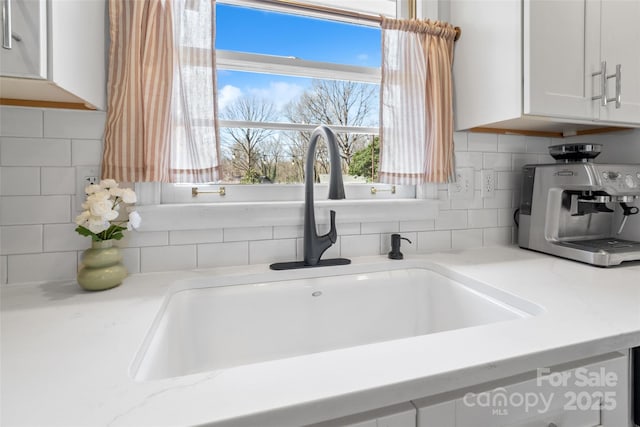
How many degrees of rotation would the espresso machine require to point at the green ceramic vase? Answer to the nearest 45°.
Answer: approximately 90° to its right

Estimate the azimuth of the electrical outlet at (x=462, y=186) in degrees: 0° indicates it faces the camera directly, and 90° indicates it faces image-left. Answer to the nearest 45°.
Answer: approximately 0°

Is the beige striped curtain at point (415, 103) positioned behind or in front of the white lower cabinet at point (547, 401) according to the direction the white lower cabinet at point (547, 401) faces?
behind

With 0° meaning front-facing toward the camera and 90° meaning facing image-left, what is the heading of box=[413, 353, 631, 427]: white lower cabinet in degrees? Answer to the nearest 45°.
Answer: approximately 315°

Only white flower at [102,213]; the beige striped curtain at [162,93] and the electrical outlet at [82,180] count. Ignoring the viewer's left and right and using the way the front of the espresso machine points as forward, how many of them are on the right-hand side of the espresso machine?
3

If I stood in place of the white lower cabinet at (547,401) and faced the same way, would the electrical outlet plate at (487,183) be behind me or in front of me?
behind

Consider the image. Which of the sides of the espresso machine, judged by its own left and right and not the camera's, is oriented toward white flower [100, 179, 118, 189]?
right
